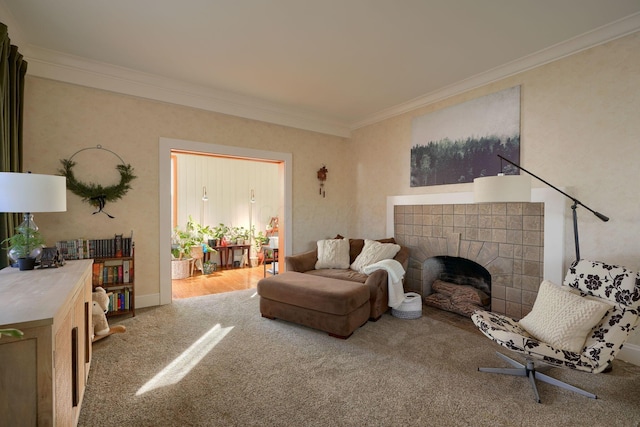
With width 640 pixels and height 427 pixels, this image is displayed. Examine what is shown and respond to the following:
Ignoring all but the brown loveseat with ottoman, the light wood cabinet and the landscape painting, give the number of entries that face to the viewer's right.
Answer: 1

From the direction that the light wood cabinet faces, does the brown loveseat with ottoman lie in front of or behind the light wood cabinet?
in front

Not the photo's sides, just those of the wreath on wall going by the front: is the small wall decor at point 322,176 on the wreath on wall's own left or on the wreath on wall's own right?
on the wreath on wall's own left

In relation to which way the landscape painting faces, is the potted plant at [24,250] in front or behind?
in front

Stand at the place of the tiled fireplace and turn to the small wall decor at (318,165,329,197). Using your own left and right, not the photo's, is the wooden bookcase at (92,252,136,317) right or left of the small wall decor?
left

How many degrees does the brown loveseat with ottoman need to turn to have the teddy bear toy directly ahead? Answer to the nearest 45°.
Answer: approximately 45° to its right

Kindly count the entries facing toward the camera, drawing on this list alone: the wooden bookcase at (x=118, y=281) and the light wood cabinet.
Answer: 1

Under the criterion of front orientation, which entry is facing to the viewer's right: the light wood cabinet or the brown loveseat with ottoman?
the light wood cabinet

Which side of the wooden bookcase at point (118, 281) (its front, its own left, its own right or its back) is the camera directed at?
front

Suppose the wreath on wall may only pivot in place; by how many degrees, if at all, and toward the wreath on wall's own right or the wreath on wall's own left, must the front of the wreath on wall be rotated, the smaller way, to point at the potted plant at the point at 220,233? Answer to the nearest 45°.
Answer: approximately 135° to the wreath on wall's own left

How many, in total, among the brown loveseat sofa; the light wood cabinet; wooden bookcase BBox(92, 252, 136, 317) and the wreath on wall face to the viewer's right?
1

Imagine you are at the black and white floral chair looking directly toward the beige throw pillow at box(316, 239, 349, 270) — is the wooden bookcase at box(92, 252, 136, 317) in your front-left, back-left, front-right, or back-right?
front-left

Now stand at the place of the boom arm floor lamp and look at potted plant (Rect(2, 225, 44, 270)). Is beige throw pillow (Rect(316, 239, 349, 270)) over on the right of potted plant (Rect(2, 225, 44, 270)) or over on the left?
right

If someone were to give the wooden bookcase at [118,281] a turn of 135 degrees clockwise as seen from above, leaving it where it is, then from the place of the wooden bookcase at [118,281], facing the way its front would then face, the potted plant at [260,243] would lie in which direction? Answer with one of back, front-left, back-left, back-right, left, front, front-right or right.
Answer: right

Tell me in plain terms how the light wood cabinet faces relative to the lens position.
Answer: facing to the right of the viewer

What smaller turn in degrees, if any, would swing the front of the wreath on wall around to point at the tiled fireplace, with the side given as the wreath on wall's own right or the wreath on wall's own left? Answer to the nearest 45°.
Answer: approximately 45° to the wreath on wall's own left

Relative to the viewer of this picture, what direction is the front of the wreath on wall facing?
facing the viewer
